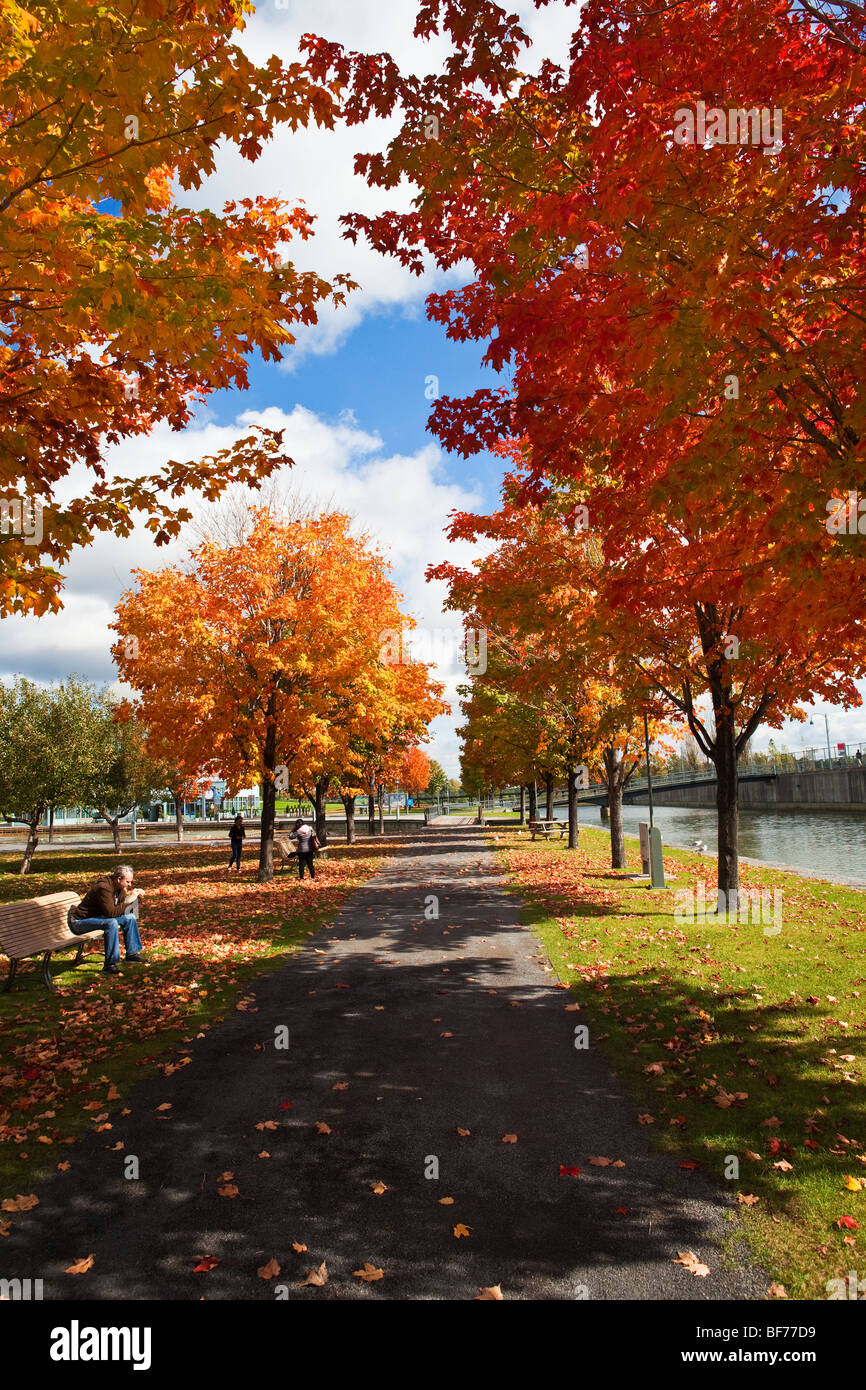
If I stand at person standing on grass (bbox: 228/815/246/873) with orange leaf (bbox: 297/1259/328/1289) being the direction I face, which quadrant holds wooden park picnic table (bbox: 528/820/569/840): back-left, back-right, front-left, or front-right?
back-left

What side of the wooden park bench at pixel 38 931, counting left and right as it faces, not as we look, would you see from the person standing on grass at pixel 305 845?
left

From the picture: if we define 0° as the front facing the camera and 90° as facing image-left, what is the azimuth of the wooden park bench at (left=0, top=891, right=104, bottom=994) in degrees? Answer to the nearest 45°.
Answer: approximately 315°

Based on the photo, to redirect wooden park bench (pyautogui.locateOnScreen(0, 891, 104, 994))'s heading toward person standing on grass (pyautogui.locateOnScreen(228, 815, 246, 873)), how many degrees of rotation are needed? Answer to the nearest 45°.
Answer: approximately 135° to its left

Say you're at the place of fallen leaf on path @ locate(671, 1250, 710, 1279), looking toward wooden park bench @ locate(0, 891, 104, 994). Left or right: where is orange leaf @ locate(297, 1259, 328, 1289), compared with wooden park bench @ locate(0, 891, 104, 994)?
left

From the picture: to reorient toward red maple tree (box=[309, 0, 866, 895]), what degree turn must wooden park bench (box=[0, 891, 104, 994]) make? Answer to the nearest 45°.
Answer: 0° — it already faces it

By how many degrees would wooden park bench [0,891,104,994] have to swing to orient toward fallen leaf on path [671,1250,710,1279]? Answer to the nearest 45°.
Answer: approximately 45° to its right

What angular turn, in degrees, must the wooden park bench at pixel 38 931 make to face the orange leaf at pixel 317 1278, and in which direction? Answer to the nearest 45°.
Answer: approximately 45° to its right

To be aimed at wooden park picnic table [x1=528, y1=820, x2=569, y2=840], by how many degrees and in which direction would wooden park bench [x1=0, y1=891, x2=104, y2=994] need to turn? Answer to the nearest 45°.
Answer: approximately 90° to its left
